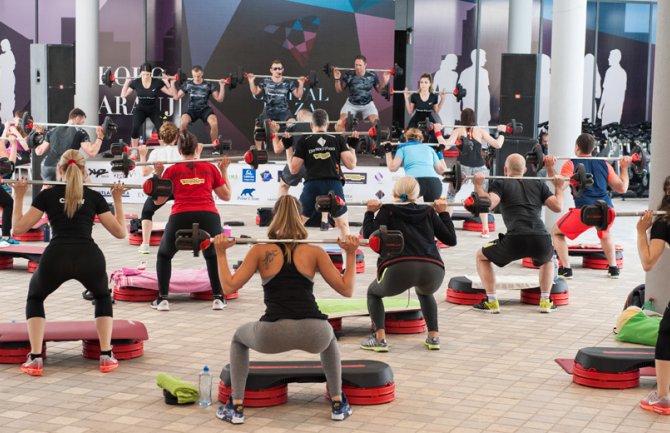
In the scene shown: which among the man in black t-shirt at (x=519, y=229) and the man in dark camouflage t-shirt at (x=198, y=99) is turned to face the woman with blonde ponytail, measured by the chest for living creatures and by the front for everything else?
the man in dark camouflage t-shirt at (x=198, y=99)

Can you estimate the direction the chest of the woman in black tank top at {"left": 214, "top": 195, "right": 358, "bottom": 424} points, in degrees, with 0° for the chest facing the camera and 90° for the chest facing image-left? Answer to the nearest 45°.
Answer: approximately 180°

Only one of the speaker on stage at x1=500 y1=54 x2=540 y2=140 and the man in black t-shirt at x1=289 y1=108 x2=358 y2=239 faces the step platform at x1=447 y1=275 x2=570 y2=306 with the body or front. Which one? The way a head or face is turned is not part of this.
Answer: the speaker on stage

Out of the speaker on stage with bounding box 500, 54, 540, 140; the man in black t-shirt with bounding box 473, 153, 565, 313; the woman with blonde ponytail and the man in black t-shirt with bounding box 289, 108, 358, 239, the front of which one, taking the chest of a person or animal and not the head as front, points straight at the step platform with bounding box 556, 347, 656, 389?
the speaker on stage

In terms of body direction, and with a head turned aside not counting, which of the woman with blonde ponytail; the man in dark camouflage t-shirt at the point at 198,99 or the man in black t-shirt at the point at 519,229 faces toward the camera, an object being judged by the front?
the man in dark camouflage t-shirt at the point at 198,99

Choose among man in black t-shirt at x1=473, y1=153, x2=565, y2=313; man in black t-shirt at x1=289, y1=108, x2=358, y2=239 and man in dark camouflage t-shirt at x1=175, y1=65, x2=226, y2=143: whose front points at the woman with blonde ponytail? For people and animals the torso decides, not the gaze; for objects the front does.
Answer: man in dark camouflage t-shirt at x1=175, y1=65, x2=226, y2=143

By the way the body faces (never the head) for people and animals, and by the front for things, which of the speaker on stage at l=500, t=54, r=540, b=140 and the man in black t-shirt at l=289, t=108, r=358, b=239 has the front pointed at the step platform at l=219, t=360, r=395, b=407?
the speaker on stage

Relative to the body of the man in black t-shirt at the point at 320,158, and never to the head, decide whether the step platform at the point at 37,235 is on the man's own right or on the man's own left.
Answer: on the man's own left

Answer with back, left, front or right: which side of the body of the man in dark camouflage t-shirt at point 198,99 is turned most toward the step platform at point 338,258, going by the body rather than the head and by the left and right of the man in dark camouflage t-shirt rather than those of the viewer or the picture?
front

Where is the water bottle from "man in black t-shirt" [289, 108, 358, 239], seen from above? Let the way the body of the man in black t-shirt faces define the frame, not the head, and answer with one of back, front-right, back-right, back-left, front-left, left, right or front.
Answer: back

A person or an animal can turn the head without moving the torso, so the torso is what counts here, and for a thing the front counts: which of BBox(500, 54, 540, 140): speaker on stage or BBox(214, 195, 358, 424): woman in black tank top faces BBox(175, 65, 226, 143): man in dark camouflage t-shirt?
the woman in black tank top

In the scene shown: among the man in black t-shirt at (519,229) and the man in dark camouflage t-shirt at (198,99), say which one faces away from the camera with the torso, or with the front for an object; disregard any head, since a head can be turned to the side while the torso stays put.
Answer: the man in black t-shirt at (519,229)

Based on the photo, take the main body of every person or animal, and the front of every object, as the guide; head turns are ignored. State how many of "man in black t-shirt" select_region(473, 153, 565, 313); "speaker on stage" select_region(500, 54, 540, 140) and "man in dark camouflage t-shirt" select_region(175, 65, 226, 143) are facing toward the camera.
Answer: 2

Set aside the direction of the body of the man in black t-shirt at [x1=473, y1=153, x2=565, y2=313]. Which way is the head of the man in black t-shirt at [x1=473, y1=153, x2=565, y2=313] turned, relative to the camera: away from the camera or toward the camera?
away from the camera

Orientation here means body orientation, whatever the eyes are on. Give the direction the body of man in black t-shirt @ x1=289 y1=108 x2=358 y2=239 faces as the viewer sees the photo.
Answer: away from the camera

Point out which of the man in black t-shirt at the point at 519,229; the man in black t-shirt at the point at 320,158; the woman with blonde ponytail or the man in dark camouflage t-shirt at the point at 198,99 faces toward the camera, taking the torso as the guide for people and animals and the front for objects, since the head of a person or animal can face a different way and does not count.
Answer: the man in dark camouflage t-shirt at the point at 198,99

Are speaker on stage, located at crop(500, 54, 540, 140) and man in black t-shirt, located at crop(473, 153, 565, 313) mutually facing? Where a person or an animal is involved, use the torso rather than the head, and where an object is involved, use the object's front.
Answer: yes

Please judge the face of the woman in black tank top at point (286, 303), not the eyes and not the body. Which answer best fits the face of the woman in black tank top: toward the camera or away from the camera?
away from the camera

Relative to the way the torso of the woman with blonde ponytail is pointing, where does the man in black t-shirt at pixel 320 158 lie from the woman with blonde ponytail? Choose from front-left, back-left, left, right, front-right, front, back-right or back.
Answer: front-right

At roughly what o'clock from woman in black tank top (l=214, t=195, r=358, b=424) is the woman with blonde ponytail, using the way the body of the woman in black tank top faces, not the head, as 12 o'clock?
The woman with blonde ponytail is roughly at 10 o'clock from the woman in black tank top.
